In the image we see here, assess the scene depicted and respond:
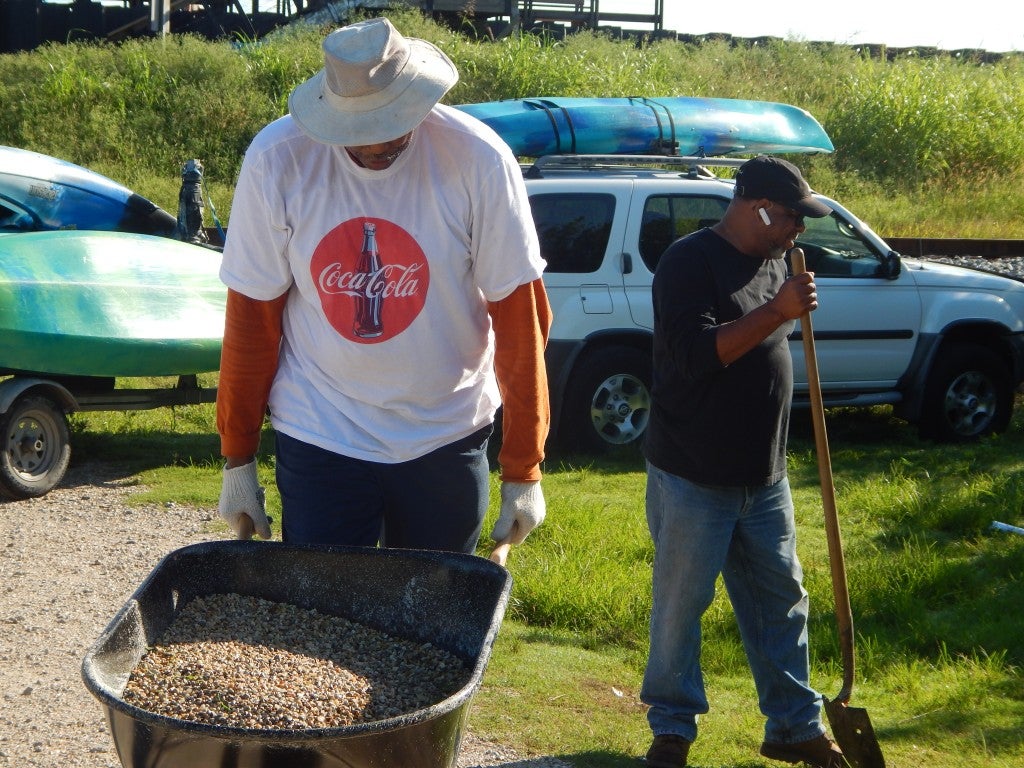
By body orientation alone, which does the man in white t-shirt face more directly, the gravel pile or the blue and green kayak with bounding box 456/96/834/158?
the gravel pile

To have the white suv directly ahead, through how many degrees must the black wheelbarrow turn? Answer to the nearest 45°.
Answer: approximately 135° to its left

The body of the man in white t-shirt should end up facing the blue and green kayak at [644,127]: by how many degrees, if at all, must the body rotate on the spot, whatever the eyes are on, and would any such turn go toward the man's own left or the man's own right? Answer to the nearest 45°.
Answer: approximately 180°

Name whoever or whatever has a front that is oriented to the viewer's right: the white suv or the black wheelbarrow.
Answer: the white suv

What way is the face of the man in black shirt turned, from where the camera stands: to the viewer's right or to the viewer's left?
to the viewer's right

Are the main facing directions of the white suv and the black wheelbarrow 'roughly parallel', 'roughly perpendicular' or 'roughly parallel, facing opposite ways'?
roughly perpendicular

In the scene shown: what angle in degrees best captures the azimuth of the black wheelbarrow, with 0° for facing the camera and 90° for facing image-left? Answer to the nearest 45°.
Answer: approximately 0°

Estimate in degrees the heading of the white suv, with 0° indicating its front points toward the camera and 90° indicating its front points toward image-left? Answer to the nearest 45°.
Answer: approximately 270°

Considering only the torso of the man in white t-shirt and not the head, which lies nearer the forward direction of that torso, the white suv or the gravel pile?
the gravel pile

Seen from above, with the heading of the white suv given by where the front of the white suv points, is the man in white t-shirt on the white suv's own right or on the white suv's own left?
on the white suv's own right
